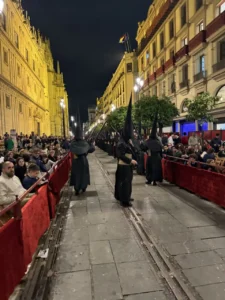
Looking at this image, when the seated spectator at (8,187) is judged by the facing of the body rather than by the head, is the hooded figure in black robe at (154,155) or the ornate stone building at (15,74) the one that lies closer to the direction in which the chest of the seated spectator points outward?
the hooded figure in black robe

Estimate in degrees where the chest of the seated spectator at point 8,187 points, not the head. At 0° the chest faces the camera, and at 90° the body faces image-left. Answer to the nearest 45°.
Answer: approximately 315°

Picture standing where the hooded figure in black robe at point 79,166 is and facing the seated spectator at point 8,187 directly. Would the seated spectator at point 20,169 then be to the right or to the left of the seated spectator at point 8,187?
right

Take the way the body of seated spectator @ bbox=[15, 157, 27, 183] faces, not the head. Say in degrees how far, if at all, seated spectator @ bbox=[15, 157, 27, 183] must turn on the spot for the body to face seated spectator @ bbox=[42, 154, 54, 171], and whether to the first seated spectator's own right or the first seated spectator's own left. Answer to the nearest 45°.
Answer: approximately 90° to the first seated spectator's own left

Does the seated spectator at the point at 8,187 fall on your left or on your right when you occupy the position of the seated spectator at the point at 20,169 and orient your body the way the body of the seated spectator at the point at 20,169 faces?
on your right

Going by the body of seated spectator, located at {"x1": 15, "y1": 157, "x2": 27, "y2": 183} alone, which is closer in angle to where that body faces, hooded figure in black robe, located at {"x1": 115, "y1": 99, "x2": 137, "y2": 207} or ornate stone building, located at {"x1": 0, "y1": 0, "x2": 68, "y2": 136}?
the hooded figure in black robe

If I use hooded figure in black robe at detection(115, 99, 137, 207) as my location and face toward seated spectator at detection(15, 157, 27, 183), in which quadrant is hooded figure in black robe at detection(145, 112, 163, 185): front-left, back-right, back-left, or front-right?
back-right

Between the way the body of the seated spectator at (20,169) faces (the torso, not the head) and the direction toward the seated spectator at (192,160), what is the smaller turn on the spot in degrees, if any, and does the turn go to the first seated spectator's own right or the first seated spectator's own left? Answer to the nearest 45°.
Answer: approximately 45° to the first seated spectator's own left

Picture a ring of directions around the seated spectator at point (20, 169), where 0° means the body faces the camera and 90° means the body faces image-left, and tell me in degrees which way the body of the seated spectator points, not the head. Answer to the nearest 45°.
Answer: approximately 315°

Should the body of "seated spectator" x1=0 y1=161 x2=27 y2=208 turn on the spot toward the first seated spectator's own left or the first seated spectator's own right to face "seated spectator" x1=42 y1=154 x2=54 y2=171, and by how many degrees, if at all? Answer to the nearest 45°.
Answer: approximately 135° to the first seated spectator's own left

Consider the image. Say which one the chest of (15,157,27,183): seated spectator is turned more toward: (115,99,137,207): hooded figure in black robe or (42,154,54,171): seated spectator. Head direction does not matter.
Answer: the hooded figure in black robe

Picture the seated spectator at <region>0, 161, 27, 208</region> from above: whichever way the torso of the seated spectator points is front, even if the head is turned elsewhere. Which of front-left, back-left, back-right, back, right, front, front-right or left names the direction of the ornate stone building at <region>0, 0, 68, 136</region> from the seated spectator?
back-left

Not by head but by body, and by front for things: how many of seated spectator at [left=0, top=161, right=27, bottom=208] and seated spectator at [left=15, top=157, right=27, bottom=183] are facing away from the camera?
0
